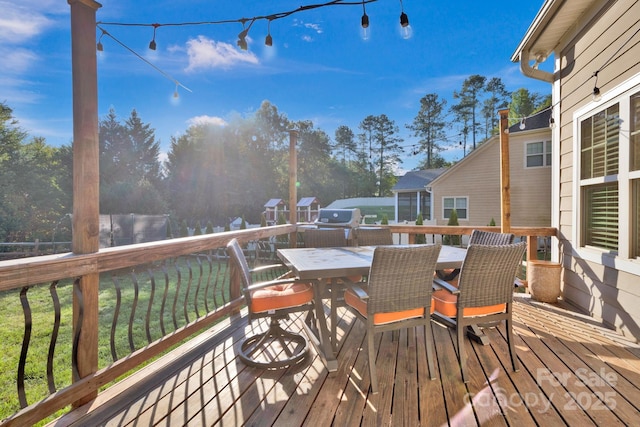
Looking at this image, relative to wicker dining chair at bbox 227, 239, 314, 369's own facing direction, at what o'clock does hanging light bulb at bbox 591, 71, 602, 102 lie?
The hanging light bulb is roughly at 12 o'clock from the wicker dining chair.

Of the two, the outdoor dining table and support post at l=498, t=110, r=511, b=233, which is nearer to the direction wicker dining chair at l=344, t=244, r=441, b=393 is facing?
the outdoor dining table

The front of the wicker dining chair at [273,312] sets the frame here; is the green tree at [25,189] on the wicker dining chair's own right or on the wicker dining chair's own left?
on the wicker dining chair's own left

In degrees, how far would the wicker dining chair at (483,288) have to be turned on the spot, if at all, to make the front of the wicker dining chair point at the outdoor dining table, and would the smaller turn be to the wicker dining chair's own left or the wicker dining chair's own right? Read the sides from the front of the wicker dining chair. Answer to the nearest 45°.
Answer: approximately 45° to the wicker dining chair's own left

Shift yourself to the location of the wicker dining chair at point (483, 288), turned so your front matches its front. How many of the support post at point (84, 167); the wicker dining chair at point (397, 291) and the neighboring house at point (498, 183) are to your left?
2

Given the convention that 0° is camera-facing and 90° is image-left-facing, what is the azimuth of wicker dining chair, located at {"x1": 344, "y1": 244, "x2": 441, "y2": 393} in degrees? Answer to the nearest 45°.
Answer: approximately 135°

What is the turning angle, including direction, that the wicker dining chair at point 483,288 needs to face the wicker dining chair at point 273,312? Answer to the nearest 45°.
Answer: approximately 45° to its left

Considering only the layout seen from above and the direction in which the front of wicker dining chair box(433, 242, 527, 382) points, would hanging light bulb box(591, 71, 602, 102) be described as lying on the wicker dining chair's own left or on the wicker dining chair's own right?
on the wicker dining chair's own right

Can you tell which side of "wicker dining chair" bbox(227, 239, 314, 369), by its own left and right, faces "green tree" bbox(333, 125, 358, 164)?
left

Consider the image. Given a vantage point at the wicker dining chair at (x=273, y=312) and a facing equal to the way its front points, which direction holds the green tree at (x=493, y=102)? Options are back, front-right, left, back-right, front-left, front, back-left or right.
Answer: front-left

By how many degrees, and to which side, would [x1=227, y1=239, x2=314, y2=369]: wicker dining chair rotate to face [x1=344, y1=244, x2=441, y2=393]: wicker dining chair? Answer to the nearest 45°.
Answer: approximately 45° to its right

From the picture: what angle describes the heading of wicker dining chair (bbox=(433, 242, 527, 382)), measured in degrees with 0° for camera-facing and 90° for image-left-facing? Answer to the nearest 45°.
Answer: approximately 135°

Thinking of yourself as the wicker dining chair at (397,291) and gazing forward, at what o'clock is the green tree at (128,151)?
The green tree is roughly at 12 o'clock from the wicker dining chair.

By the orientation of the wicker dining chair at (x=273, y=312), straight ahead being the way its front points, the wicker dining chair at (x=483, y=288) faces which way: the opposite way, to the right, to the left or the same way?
to the left
